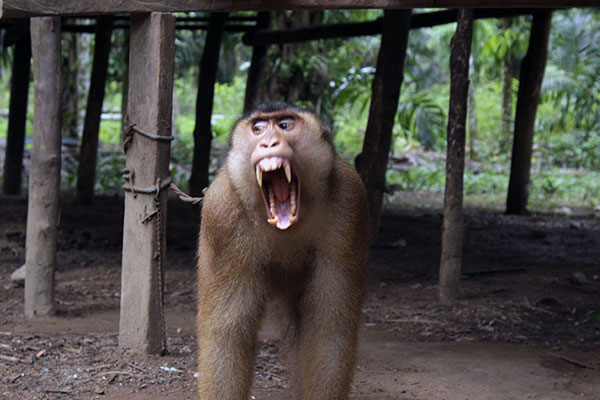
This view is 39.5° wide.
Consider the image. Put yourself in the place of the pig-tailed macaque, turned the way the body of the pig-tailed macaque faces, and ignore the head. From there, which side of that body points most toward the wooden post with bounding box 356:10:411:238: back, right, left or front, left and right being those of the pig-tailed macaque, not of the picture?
back

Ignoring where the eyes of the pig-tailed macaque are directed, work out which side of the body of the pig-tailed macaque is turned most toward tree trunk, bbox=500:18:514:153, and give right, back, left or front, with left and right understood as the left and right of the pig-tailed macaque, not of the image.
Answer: back

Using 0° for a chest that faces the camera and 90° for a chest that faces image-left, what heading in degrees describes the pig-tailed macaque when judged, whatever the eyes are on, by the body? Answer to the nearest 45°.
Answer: approximately 0°

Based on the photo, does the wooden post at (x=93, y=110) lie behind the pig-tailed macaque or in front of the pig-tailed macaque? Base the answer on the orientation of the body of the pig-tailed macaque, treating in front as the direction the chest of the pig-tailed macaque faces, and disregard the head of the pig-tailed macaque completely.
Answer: behind

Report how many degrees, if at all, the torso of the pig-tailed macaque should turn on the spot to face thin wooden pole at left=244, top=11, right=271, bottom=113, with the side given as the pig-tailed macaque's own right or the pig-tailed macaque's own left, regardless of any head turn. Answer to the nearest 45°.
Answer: approximately 180°

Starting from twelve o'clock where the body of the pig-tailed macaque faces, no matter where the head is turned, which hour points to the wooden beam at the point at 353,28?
The wooden beam is roughly at 6 o'clock from the pig-tailed macaque.

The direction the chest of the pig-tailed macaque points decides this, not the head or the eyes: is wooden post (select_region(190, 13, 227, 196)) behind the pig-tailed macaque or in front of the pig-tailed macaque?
behind
